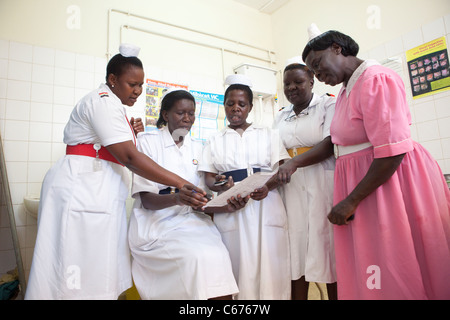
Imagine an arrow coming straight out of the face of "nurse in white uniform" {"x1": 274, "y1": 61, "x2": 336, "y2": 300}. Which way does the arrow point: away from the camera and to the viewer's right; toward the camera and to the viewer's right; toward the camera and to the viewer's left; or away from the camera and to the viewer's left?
toward the camera and to the viewer's left

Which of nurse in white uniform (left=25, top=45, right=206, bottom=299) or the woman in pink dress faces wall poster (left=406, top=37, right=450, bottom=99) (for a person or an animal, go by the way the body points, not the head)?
the nurse in white uniform

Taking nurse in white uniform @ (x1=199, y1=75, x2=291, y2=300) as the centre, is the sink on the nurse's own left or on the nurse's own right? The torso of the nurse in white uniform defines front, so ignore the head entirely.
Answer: on the nurse's own right

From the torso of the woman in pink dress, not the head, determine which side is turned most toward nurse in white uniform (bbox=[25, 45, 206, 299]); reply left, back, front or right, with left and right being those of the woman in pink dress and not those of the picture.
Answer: front

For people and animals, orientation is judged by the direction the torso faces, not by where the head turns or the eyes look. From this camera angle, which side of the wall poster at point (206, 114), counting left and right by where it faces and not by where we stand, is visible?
front

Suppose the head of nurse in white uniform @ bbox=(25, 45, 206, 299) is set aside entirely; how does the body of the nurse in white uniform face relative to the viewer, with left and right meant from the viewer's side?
facing to the right of the viewer

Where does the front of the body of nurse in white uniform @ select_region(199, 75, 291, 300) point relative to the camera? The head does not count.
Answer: toward the camera

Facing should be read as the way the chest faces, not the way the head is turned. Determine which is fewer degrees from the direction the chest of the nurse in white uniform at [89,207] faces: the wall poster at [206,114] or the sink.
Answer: the wall poster

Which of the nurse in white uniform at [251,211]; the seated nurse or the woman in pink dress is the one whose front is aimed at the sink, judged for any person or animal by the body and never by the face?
the woman in pink dress

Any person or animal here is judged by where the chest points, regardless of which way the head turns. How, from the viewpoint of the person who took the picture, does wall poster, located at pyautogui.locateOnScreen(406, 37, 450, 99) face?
facing the viewer and to the left of the viewer

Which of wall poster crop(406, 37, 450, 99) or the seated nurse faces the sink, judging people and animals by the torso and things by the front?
the wall poster

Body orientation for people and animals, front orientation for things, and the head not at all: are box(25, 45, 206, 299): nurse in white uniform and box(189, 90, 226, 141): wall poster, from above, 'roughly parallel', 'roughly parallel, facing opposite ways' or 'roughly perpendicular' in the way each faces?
roughly perpendicular

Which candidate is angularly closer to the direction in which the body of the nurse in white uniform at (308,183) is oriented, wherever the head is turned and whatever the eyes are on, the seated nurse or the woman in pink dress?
the seated nurse

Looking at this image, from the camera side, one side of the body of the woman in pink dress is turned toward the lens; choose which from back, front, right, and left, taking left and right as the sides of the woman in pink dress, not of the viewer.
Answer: left

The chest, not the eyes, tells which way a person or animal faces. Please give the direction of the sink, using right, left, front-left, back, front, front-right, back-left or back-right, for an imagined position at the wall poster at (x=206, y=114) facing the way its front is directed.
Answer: front-right

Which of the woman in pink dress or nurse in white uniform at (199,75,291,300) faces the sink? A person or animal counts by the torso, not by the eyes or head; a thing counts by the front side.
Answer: the woman in pink dress
